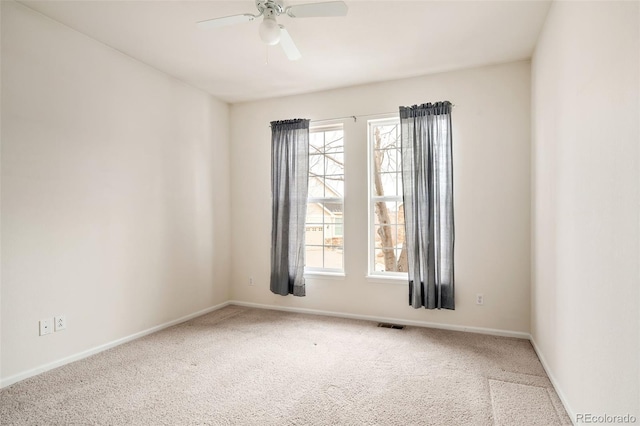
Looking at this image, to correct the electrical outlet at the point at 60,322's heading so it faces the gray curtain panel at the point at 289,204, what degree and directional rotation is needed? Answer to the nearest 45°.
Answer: approximately 45° to its left

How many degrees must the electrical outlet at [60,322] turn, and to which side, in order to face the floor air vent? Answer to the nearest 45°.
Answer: approximately 45° to its left

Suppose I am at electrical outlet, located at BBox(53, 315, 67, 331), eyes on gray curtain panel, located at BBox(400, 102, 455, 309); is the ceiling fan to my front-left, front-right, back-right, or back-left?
front-right

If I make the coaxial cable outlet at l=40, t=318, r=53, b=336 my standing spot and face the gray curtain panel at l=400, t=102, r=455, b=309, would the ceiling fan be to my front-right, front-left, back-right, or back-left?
front-right

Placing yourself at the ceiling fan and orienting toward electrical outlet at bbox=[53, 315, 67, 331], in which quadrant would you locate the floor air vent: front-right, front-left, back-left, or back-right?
back-right

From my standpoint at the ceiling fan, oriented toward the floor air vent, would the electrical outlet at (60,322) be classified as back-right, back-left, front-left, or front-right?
back-left

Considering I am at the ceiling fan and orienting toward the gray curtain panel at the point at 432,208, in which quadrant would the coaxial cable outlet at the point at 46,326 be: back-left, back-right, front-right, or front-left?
back-left

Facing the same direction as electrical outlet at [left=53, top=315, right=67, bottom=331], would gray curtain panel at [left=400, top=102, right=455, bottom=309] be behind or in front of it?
in front

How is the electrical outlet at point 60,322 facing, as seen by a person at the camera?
facing the viewer and to the right of the viewer

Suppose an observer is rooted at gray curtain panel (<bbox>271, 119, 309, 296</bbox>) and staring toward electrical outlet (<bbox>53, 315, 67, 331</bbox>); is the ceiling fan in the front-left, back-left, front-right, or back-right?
front-left
